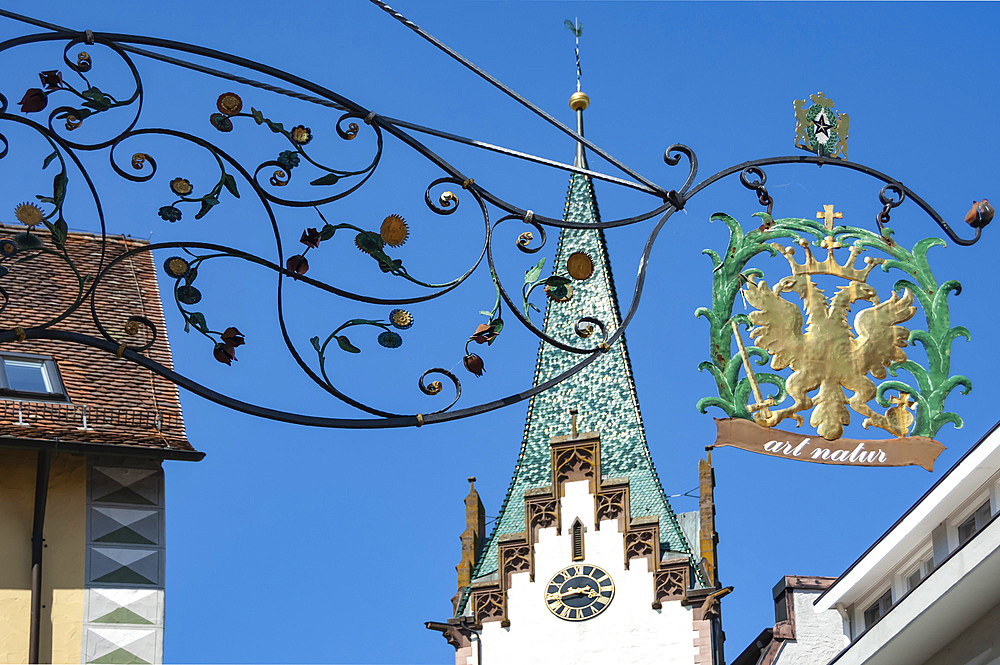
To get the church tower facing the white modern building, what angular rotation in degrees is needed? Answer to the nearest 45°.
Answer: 0° — it already faces it

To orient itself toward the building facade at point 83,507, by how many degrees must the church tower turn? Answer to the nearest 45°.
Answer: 0° — it already faces it

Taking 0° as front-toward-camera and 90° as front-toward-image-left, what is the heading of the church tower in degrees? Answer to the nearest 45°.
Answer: approximately 0°

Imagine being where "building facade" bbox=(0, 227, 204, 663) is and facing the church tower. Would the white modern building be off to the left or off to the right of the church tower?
right
